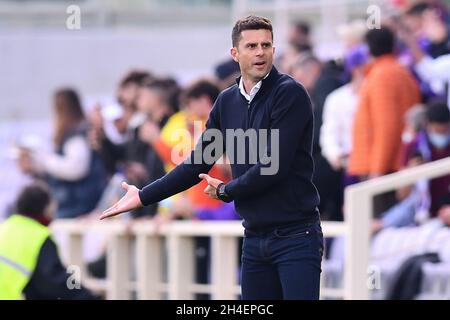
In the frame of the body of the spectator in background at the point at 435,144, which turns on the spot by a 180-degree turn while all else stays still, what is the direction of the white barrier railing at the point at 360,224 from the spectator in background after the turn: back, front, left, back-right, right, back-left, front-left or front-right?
back-left

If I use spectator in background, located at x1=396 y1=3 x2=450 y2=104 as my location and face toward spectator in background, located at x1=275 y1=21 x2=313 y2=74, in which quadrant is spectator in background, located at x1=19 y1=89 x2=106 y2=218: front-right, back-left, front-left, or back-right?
front-left

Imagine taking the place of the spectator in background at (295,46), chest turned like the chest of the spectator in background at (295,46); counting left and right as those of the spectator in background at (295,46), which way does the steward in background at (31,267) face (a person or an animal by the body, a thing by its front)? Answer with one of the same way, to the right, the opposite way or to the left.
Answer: the opposite way

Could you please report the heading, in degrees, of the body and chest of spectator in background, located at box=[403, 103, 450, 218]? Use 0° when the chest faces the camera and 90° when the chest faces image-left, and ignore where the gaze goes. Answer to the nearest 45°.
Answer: approximately 0°

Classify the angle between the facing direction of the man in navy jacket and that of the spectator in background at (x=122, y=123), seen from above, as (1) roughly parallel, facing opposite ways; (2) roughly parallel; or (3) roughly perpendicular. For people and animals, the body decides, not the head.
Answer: roughly parallel

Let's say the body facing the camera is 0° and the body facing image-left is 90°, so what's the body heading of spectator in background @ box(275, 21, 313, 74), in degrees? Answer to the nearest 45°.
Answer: approximately 45°

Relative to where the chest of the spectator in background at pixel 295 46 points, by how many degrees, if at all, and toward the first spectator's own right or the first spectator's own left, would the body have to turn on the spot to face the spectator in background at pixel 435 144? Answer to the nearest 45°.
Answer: approximately 90° to the first spectator's own left

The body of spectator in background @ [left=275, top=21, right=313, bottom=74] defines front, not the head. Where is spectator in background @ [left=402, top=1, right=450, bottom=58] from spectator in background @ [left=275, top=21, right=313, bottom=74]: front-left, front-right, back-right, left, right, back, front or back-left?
left

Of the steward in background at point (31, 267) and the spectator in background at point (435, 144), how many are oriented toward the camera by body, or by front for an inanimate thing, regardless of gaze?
1

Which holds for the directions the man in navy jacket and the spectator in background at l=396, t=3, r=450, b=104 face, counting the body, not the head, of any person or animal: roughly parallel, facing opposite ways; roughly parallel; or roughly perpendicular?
roughly parallel

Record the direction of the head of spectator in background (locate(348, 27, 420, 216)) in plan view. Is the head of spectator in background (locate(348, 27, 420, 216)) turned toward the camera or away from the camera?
away from the camera

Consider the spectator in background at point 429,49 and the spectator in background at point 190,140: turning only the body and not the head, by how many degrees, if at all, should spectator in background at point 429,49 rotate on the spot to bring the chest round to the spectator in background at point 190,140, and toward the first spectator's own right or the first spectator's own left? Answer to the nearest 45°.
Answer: approximately 45° to the first spectator's own right
